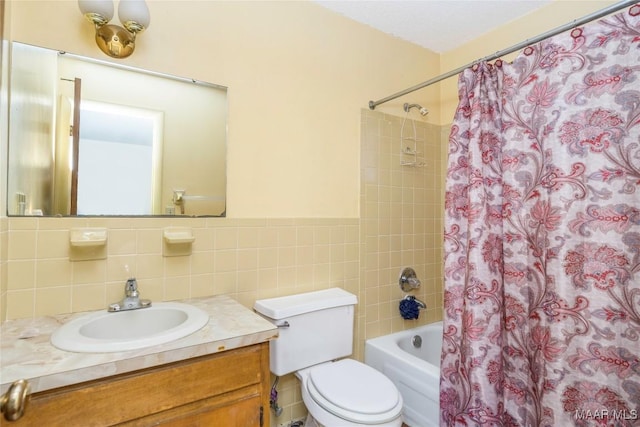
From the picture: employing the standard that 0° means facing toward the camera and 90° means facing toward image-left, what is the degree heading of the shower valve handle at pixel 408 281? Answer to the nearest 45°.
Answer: approximately 315°

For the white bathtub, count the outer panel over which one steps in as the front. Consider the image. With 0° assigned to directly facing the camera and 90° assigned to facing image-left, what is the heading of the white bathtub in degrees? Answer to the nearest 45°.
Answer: approximately 45°

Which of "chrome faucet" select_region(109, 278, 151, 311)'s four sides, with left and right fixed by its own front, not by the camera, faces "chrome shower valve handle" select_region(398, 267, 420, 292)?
left

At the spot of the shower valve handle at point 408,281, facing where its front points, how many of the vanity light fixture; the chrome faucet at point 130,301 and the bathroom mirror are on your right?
3

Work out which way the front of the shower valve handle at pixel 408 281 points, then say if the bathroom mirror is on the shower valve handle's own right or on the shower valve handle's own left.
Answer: on the shower valve handle's own right

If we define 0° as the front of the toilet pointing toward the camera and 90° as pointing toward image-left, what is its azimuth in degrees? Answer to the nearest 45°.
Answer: approximately 315°
